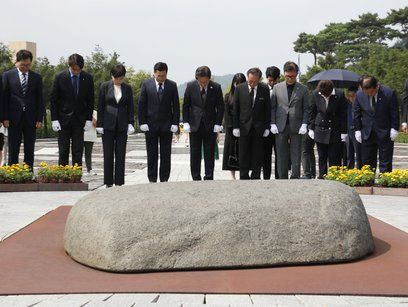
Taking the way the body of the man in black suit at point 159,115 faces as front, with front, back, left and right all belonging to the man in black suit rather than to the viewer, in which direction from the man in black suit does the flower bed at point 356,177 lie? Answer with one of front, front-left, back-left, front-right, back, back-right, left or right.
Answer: left

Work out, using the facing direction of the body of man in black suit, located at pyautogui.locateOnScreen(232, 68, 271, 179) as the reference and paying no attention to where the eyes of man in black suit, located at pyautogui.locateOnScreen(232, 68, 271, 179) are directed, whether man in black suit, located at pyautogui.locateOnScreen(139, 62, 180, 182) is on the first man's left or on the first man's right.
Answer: on the first man's right

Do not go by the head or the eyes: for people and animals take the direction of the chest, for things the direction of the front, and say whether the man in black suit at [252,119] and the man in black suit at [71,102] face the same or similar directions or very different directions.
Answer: same or similar directions

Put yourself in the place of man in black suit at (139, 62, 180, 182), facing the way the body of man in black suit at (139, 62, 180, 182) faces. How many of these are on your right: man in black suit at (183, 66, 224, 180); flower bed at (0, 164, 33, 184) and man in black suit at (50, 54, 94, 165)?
2

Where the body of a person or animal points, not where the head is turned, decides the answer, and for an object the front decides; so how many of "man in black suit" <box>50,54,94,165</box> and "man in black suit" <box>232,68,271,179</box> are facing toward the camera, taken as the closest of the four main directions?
2

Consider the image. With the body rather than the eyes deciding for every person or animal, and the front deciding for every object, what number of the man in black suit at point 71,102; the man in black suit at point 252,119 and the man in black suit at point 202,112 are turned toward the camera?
3

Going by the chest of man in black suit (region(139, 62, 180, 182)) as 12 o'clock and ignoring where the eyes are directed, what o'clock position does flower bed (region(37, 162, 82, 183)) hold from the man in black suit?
The flower bed is roughly at 3 o'clock from the man in black suit.

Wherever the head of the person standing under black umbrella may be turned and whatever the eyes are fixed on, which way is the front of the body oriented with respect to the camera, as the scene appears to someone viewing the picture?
toward the camera

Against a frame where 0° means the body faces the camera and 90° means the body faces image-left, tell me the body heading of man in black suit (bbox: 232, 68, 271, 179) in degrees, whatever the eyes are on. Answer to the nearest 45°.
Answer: approximately 0°

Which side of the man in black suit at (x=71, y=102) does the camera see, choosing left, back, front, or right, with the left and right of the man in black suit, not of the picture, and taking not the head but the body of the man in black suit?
front

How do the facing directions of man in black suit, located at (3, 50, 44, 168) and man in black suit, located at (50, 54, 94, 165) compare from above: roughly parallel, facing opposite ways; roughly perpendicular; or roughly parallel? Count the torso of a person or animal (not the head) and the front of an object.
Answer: roughly parallel

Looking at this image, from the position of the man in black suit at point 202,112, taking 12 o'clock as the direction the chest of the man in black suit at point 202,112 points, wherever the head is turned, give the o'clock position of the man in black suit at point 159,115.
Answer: the man in black suit at point 159,115 is roughly at 3 o'clock from the man in black suit at point 202,112.

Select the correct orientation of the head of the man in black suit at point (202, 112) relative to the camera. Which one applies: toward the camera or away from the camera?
toward the camera

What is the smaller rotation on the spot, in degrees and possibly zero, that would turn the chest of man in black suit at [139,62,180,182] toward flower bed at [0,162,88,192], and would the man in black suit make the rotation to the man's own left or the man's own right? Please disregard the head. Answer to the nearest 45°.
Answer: approximately 90° to the man's own right

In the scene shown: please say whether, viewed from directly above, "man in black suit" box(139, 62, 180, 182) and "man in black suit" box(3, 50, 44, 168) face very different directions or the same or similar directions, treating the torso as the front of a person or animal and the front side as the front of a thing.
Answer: same or similar directions
